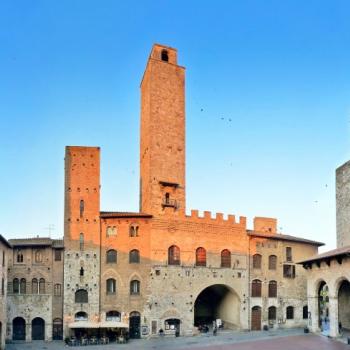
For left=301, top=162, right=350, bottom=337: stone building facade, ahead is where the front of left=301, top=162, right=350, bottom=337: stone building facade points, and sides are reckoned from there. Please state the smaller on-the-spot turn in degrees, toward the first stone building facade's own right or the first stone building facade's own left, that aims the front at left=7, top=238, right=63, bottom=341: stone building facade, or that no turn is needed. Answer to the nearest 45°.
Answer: approximately 45° to the first stone building facade's own right

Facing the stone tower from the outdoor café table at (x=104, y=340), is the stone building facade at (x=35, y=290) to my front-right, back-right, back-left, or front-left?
back-left

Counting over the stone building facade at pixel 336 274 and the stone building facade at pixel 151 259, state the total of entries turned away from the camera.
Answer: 0

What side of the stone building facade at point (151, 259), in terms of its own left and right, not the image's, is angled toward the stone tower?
left

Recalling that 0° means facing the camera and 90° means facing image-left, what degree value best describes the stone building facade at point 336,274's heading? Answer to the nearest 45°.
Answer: approximately 45°

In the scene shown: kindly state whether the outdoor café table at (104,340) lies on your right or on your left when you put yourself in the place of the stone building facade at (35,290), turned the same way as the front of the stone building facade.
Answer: on your left

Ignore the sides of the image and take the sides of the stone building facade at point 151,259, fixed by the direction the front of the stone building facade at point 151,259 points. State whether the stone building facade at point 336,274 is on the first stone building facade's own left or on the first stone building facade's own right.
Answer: on the first stone building facade's own left

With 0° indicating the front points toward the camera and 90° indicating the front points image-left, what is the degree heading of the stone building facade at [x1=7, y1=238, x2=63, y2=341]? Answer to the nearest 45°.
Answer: approximately 0°

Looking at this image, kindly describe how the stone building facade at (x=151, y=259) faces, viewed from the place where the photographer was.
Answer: facing the viewer

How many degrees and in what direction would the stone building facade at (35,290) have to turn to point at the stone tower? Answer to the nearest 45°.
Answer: approximately 90° to its left
